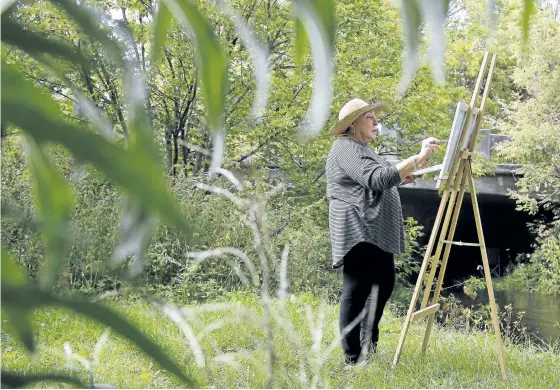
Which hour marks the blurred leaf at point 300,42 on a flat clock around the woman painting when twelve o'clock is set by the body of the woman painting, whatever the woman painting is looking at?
The blurred leaf is roughly at 3 o'clock from the woman painting.

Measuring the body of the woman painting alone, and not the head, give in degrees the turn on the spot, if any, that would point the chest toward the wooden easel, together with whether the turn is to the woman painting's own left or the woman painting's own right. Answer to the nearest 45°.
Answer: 0° — they already face it

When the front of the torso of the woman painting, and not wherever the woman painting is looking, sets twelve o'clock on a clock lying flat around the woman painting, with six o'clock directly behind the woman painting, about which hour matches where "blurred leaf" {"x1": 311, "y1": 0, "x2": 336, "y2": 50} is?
The blurred leaf is roughly at 3 o'clock from the woman painting.

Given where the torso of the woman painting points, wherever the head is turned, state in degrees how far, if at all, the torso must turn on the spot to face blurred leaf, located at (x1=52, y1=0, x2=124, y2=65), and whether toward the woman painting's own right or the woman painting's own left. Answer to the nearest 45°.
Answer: approximately 90° to the woman painting's own right

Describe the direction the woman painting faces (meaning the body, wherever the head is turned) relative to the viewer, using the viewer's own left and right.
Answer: facing to the right of the viewer

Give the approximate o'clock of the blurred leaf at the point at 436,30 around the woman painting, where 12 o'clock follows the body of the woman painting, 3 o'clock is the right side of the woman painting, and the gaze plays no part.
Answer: The blurred leaf is roughly at 3 o'clock from the woman painting.

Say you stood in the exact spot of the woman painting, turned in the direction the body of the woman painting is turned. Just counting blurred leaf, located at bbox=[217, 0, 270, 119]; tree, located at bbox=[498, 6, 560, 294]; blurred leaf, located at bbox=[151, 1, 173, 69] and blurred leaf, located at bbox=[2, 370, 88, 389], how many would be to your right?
3

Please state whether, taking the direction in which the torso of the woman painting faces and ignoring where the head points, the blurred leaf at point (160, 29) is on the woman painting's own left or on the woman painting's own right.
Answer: on the woman painting's own right

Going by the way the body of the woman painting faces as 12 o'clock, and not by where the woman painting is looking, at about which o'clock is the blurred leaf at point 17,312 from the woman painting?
The blurred leaf is roughly at 3 o'clock from the woman painting.

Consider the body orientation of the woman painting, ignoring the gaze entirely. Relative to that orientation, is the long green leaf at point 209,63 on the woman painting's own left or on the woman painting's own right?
on the woman painting's own right

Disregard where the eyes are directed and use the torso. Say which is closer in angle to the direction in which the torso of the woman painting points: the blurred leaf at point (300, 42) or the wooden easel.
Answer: the wooden easel
